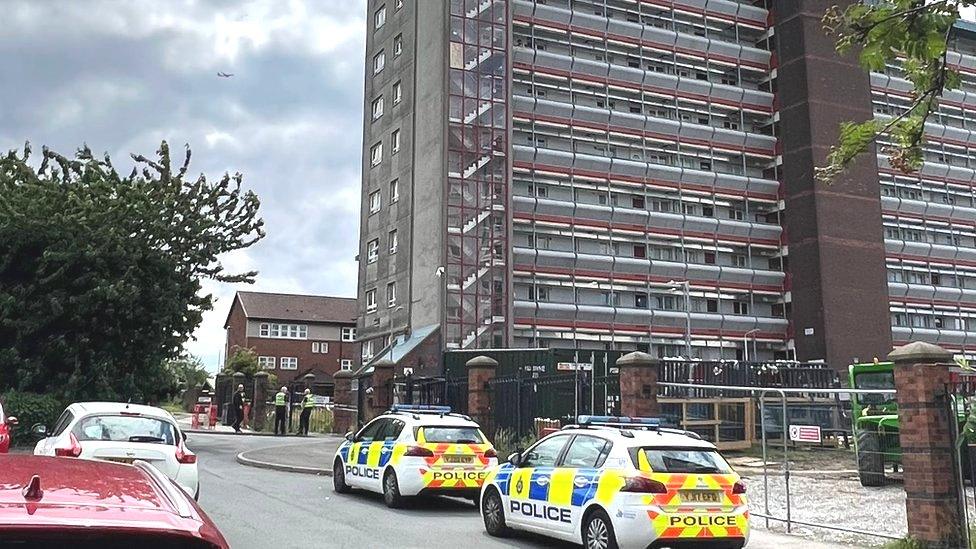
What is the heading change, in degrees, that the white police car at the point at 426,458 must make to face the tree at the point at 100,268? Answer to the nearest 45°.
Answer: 0° — it already faces it

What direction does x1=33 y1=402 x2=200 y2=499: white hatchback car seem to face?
away from the camera

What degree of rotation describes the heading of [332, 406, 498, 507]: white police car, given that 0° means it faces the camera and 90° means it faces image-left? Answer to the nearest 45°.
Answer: approximately 135°

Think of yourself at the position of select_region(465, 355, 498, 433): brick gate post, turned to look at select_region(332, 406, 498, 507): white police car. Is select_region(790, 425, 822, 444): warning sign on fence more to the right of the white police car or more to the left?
left

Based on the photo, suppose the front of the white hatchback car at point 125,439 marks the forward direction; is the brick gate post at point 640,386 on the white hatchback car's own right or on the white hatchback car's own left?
on the white hatchback car's own right

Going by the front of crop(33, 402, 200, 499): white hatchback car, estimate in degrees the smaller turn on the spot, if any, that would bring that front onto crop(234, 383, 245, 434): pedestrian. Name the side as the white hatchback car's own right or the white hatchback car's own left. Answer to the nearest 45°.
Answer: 0° — it already faces them

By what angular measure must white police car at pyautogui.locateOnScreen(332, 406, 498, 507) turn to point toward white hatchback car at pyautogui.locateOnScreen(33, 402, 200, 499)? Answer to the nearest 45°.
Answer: approximately 90° to its left

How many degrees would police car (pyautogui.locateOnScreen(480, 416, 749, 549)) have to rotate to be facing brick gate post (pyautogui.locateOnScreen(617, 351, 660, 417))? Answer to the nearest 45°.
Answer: approximately 45° to its right

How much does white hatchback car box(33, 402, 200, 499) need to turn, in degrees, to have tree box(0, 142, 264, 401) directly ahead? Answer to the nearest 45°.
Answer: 0° — it already faces it

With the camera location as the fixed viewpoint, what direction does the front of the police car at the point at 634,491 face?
facing away from the viewer and to the left of the viewer
